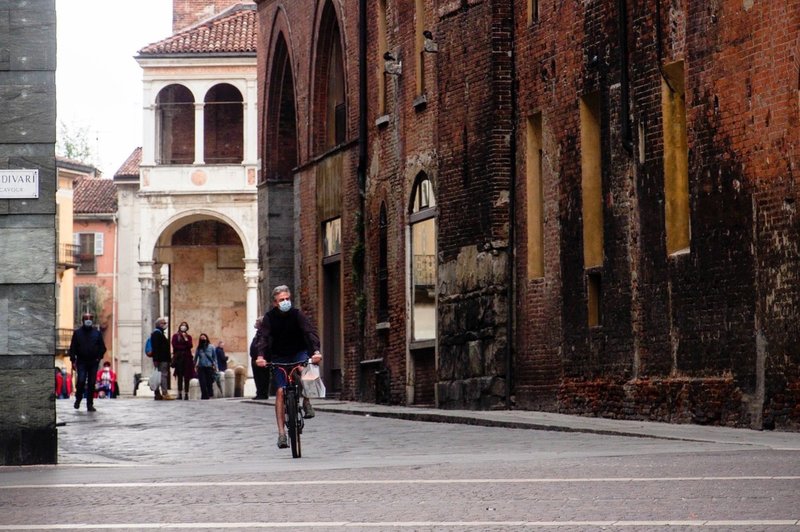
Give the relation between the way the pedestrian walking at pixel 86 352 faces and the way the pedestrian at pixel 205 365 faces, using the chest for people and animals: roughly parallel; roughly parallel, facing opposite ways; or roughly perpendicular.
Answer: roughly parallel

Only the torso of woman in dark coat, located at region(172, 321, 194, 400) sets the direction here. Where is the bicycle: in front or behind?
in front

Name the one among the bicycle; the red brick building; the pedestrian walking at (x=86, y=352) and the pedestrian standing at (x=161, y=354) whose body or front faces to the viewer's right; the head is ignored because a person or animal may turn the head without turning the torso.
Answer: the pedestrian standing at (x=161, y=354)

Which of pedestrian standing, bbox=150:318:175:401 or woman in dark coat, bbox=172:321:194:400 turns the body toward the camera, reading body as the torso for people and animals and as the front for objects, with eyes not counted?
the woman in dark coat

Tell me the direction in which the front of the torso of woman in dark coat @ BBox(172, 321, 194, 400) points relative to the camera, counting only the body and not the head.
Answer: toward the camera

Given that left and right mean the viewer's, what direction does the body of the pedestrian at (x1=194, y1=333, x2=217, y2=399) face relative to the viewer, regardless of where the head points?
facing the viewer

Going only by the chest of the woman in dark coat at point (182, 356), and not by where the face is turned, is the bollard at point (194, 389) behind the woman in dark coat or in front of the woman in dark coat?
behind

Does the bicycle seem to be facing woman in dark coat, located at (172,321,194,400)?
no
